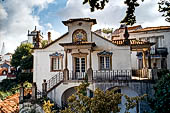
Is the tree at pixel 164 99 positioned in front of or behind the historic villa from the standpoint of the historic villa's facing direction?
in front

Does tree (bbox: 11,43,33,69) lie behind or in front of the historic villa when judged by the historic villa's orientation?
behind

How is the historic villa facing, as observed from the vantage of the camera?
facing the viewer

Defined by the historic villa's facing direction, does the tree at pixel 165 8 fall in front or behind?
in front
